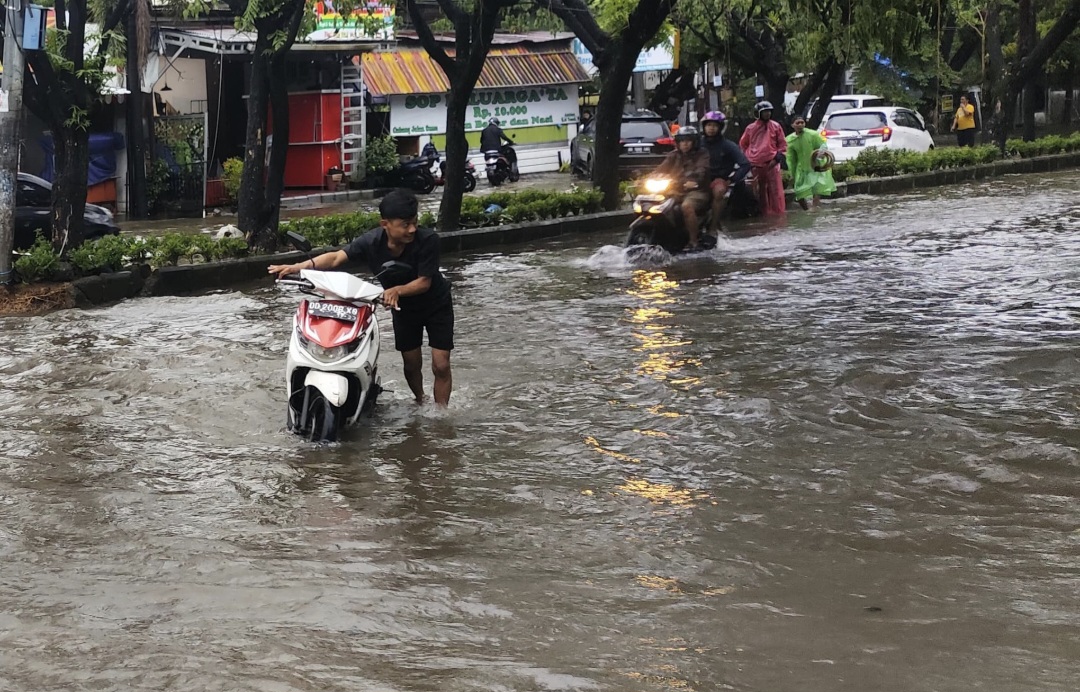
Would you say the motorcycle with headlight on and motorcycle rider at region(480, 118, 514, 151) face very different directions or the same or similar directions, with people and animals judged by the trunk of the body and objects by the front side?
very different directions

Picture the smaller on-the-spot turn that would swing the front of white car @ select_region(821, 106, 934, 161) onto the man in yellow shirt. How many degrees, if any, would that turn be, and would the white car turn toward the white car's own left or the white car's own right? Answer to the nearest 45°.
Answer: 0° — it already faces them

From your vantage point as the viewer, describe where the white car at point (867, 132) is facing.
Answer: facing away from the viewer and to the right of the viewer

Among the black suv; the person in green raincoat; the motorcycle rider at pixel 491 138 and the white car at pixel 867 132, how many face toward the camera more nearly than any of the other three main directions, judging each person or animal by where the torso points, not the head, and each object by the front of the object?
1

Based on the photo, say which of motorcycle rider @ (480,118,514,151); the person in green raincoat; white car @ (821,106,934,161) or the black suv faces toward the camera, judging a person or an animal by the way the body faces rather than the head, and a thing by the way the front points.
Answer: the person in green raincoat

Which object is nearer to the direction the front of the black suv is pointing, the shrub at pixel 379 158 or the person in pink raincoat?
the shrub

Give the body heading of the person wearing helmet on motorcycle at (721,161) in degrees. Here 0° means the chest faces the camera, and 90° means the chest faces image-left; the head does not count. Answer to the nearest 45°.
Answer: approximately 45°

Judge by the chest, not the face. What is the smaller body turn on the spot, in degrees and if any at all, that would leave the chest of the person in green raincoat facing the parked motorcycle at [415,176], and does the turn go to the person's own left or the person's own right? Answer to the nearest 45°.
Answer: approximately 135° to the person's own right

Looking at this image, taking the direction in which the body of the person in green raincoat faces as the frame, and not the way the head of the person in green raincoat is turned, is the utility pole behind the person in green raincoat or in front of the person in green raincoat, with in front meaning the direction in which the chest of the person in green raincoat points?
in front

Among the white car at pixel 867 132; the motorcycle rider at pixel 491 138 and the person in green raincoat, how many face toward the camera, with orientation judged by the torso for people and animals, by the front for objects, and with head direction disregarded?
1

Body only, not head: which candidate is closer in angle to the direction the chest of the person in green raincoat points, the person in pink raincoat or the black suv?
the person in pink raincoat

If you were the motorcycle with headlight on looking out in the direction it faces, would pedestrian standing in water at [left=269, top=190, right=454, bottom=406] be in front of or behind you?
in front

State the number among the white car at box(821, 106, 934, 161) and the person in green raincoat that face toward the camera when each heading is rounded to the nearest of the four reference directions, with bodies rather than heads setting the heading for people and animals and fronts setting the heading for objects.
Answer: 1

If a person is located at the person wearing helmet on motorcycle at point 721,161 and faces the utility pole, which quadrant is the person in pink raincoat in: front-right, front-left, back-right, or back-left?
back-right
